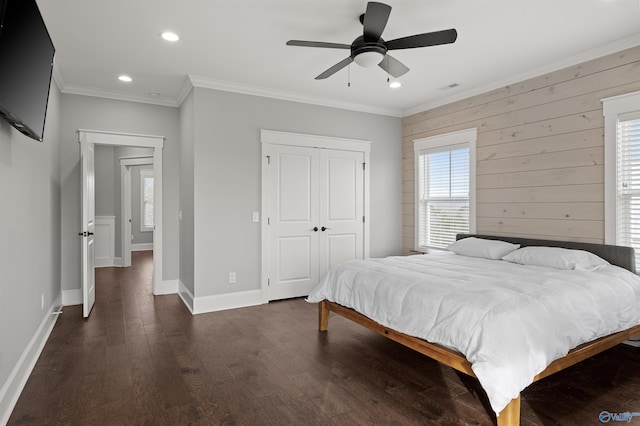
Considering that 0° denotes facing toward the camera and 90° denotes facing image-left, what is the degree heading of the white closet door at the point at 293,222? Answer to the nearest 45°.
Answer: approximately 315°

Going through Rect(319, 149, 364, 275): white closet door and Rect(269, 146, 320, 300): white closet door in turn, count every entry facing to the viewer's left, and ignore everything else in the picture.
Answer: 0

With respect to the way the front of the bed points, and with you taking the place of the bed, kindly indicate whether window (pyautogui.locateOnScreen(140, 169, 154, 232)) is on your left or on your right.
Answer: on your right

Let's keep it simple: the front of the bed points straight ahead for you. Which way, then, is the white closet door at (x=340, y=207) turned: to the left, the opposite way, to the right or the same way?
to the left

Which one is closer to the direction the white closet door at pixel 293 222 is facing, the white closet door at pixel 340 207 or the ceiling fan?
the ceiling fan

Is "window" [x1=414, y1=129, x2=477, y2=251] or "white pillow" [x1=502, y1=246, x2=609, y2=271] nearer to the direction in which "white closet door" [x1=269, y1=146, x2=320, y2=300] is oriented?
the white pillow

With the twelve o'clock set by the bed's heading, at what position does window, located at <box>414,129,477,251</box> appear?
The window is roughly at 4 o'clock from the bed.

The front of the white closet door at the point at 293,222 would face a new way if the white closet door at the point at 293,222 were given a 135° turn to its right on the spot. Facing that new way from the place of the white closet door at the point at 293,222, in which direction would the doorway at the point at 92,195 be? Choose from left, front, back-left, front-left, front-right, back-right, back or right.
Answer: front

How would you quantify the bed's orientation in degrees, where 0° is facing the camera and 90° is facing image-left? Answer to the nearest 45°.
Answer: approximately 45°

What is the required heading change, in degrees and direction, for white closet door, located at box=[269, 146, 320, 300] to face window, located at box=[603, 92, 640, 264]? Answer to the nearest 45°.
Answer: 0° — it already faces it

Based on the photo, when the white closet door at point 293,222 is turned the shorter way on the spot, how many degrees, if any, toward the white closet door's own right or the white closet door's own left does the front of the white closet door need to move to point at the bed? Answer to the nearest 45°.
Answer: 0° — it already faces it
